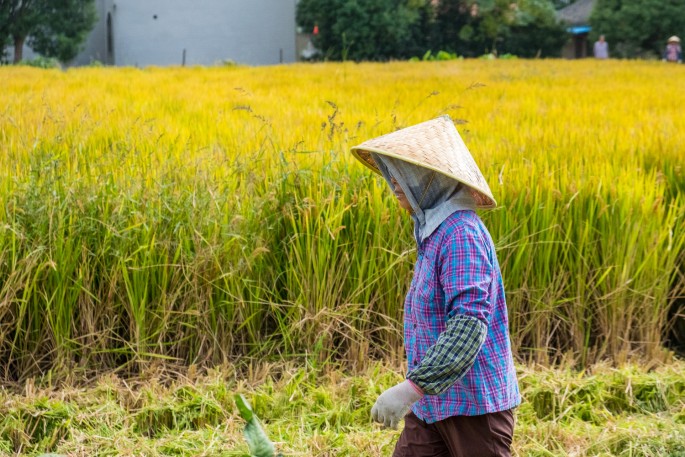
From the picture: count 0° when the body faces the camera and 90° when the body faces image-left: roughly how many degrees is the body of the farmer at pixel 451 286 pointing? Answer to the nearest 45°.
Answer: approximately 90°

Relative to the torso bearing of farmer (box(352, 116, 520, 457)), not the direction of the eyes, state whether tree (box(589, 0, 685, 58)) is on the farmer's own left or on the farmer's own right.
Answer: on the farmer's own right

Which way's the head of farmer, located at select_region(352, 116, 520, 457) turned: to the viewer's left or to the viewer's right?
to the viewer's left

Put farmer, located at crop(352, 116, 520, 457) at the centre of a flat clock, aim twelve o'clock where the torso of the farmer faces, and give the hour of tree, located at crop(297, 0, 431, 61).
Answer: The tree is roughly at 3 o'clock from the farmer.

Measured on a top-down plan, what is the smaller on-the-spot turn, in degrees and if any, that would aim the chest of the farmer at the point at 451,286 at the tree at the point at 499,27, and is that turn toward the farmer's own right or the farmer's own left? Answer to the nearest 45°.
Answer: approximately 90° to the farmer's own right

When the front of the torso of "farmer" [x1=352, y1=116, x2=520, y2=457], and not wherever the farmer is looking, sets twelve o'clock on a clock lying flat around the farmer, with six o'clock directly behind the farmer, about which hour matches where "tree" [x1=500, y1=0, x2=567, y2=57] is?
The tree is roughly at 3 o'clock from the farmer.

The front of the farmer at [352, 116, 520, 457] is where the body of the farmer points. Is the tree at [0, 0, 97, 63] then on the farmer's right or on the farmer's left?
on the farmer's right

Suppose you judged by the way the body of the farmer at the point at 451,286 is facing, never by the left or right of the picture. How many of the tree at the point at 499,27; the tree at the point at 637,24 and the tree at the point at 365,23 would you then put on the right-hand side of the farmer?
3
